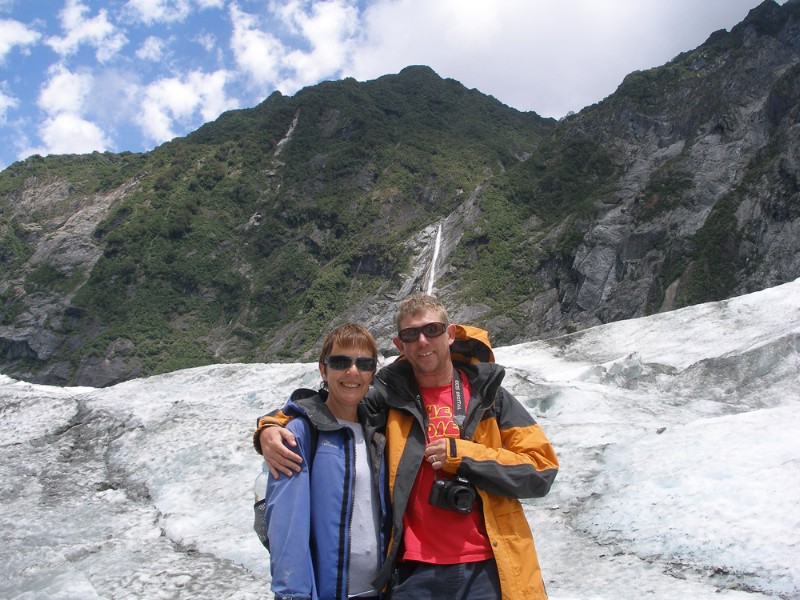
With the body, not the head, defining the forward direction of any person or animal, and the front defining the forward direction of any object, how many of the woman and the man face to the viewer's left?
0

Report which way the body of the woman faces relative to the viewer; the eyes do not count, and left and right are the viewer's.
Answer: facing the viewer and to the right of the viewer

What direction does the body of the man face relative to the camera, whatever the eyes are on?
toward the camera
